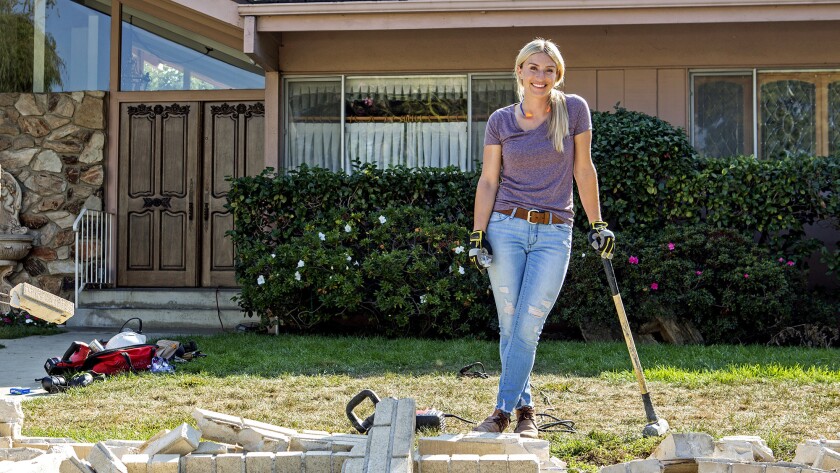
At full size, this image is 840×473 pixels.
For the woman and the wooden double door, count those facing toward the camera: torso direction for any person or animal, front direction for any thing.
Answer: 2

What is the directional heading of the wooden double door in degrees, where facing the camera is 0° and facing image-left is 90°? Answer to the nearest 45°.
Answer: approximately 0°

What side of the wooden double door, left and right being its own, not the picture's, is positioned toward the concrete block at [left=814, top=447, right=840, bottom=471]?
front

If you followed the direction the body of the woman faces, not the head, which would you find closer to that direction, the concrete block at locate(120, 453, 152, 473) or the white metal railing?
the concrete block

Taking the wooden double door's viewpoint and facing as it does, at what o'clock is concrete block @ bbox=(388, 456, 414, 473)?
The concrete block is roughly at 12 o'clock from the wooden double door.

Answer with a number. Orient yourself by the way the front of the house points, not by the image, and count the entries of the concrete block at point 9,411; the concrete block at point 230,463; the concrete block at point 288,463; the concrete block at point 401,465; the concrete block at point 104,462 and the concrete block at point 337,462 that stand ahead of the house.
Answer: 6

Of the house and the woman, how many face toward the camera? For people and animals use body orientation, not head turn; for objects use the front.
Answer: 2

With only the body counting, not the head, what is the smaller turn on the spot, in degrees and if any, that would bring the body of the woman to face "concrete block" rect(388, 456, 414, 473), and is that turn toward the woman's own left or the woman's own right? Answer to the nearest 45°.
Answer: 0° — they already face it

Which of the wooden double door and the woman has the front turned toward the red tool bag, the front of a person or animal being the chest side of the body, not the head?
the wooden double door

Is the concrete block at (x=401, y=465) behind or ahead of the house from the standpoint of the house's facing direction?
ahead
